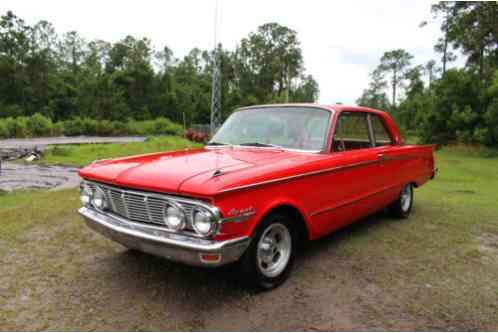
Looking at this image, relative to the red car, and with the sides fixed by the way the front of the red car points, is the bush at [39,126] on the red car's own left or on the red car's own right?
on the red car's own right

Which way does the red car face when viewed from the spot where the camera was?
facing the viewer and to the left of the viewer

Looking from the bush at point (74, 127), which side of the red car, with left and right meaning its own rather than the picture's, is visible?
right

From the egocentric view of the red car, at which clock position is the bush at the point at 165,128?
The bush is roughly at 4 o'clock from the red car.

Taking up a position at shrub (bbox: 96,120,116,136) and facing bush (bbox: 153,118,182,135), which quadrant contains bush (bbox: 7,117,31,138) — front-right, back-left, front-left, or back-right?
back-right

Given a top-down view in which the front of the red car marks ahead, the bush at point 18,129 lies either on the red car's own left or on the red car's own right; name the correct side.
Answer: on the red car's own right
